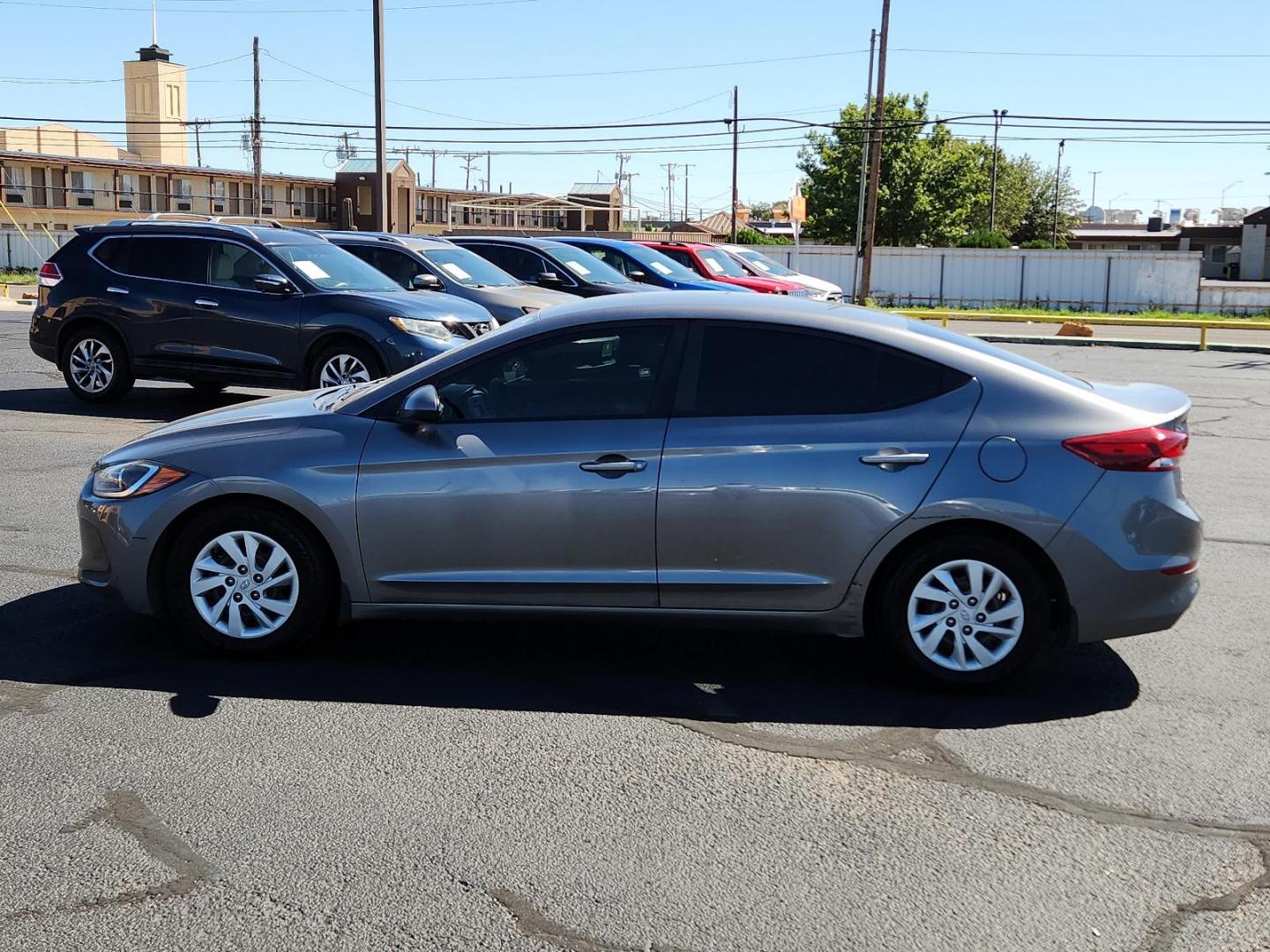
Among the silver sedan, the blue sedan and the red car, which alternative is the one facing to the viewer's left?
the silver sedan

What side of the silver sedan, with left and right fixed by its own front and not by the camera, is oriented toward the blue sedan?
right

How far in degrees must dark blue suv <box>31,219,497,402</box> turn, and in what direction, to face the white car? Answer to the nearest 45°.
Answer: approximately 90° to its left

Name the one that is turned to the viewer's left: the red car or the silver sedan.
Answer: the silver sedan

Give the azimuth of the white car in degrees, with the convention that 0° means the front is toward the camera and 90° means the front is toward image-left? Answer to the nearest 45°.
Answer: approximately 315°

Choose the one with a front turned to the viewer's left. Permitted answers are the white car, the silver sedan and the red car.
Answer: the silver sedan

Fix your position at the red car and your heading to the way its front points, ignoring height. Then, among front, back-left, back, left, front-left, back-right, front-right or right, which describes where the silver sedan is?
front-right

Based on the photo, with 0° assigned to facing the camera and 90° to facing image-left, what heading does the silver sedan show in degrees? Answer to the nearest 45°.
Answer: approximately 90°

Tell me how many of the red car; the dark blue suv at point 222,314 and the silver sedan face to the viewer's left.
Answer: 1

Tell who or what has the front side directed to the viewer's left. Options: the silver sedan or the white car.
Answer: the silver sedan

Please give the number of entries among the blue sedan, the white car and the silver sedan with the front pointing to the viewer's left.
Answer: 1
